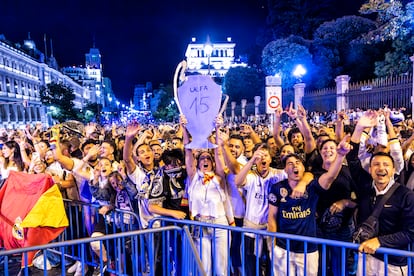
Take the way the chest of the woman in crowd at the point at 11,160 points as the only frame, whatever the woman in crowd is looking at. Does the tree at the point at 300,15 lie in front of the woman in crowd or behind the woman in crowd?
behind

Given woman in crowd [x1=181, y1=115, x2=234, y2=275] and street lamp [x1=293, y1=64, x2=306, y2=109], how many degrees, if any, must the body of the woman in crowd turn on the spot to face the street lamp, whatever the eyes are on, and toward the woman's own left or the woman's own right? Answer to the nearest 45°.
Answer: approximately 180°

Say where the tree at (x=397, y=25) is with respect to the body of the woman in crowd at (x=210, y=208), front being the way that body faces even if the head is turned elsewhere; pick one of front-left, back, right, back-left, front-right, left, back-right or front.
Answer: back-left

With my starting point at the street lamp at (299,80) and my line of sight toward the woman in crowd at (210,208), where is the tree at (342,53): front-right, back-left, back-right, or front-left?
back-left

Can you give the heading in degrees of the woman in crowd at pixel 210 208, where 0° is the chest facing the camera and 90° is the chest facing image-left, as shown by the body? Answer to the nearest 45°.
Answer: approximately 0°

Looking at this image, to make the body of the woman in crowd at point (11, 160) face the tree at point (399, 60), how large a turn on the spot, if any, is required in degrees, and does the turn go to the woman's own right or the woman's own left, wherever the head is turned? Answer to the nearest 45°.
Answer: approximately 180°

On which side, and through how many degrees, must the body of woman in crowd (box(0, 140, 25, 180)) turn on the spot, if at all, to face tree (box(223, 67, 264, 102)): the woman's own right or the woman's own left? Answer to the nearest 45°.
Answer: approximately 135° to the woman's own right

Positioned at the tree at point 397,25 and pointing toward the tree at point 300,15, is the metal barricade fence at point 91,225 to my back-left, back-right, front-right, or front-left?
back-left
